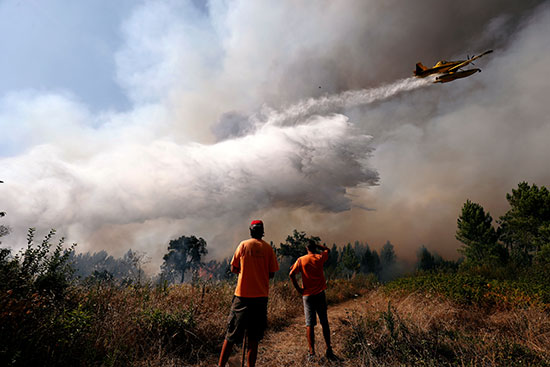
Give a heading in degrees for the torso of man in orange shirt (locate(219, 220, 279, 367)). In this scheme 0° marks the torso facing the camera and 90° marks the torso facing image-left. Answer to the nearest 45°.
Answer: approximately 180°

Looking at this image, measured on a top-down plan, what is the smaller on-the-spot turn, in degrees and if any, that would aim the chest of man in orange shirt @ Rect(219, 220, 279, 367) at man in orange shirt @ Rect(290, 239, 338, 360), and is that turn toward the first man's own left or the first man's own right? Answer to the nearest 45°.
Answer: approximately 45° to the first man's own right

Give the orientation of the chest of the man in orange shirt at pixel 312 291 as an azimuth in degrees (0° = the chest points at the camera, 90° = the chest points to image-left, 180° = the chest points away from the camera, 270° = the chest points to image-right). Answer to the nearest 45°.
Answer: approximately 180°

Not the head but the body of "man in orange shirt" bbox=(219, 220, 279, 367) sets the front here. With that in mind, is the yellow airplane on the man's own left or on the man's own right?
on the man's own right

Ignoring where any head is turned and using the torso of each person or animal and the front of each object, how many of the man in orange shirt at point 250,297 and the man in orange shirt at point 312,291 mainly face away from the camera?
2

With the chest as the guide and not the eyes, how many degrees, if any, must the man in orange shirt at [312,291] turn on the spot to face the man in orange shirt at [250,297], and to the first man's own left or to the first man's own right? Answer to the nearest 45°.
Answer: approximately 135° to the first man's own left
